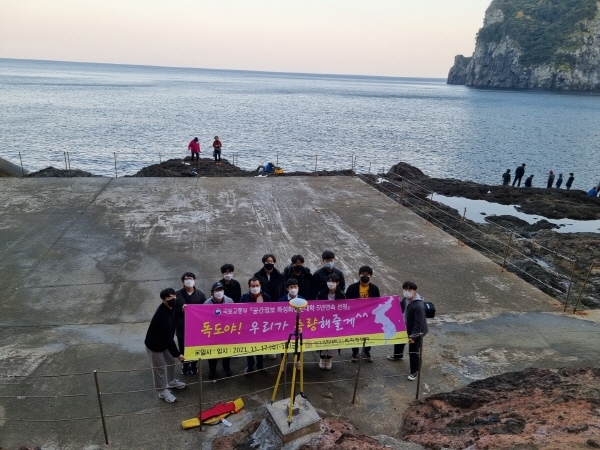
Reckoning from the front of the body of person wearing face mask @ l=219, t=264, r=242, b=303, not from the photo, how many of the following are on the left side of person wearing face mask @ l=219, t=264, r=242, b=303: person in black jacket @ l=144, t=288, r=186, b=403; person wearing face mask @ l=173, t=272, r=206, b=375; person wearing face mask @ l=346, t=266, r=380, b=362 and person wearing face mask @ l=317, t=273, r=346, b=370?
2

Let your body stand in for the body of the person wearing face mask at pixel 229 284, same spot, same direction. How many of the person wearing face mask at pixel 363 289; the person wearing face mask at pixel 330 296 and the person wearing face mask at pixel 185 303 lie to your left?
2

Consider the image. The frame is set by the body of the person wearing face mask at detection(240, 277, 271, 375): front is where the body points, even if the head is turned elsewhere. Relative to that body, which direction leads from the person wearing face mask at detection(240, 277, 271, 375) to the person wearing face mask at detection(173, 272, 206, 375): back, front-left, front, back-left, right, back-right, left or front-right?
right

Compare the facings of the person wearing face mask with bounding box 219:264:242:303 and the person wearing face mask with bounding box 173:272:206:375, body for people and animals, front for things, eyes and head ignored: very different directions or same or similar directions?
same or similar directions

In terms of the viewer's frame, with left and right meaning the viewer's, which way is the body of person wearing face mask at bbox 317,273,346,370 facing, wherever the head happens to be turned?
facing the viewer

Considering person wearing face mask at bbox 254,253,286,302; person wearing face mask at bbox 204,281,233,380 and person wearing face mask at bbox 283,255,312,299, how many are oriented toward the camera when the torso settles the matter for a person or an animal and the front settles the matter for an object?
3

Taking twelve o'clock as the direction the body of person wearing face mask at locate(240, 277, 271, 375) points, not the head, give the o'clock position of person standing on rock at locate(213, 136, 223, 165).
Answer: The person standing on rock is roughly at 6 o'clock from the person wearing face mask.

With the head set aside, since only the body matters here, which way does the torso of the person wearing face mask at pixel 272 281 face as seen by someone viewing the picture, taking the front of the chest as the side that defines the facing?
toward the camera

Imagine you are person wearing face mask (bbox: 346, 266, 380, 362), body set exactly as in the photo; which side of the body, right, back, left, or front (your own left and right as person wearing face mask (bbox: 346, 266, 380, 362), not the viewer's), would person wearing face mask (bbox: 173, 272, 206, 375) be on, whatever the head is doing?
right

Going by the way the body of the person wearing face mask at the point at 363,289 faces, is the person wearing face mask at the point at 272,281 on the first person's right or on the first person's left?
on the first person's right

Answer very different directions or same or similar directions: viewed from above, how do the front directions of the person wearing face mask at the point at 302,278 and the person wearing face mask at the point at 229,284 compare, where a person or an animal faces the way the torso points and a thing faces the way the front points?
same or similar directions

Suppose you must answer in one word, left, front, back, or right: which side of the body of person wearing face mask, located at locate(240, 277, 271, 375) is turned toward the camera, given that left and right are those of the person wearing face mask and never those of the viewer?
front
